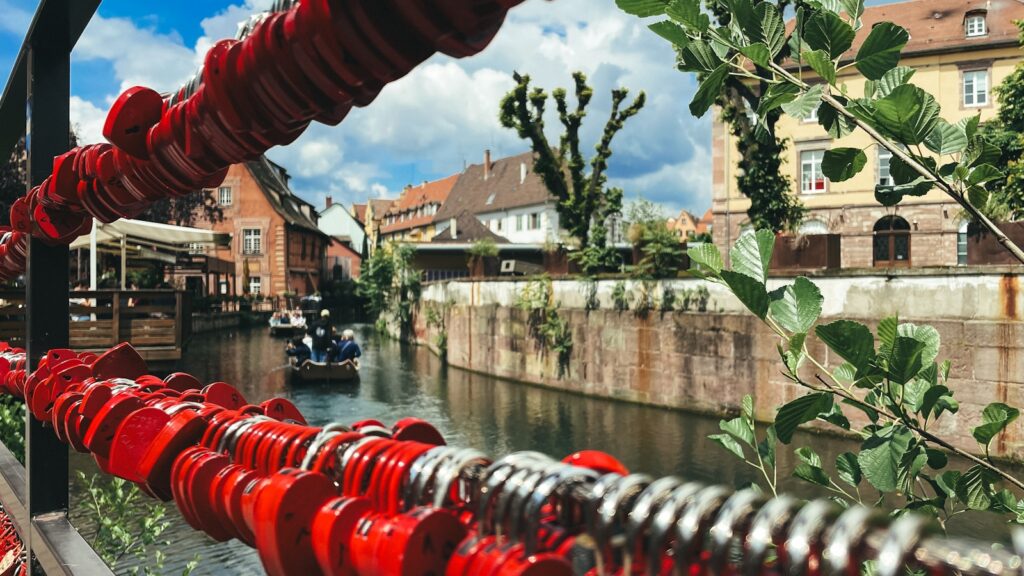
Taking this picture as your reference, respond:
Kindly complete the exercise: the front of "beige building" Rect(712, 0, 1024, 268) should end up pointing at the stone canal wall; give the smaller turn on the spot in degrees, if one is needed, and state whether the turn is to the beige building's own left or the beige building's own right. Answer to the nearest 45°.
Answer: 0° — it already faces it

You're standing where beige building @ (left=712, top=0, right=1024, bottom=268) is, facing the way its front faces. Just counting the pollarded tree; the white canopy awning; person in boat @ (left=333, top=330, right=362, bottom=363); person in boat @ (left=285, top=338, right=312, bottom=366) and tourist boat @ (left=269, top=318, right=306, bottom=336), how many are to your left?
0

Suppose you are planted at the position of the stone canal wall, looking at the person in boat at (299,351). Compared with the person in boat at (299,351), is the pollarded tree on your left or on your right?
right

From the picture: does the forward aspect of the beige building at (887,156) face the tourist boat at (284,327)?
no

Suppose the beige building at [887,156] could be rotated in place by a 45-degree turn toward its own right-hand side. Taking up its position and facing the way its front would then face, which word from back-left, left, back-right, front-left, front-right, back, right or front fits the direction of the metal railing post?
front-left

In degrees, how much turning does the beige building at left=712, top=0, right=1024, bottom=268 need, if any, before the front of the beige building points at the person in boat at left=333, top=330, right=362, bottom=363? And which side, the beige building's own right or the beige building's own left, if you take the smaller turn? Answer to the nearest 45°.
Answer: approximately 45° to the beige building's own right

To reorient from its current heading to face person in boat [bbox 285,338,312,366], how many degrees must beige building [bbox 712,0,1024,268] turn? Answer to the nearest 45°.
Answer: approximately 45° to its right

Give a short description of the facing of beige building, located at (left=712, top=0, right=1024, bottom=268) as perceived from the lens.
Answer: facing the viewer

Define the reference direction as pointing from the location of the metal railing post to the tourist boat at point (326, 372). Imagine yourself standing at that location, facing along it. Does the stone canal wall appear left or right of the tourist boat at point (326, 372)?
right

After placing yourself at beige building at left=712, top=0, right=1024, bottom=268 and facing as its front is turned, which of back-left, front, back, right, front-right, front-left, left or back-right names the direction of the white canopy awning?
front-right

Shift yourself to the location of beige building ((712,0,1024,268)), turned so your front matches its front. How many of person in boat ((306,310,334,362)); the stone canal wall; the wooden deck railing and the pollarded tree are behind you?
0

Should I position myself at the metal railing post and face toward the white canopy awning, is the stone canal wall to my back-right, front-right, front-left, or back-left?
front-right

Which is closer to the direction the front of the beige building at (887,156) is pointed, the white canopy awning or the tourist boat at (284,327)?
the white canopy awning

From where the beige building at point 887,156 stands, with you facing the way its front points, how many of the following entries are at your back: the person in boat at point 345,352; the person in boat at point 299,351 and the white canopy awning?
0

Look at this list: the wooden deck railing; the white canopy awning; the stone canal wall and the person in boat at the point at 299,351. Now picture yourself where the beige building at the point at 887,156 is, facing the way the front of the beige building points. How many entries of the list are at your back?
0

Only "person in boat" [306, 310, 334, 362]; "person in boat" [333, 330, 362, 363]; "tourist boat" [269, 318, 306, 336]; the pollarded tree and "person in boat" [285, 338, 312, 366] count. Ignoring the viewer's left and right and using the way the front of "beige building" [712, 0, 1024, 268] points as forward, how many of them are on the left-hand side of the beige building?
0

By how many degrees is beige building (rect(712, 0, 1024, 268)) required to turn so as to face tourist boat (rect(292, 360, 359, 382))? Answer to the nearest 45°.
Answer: approximately 45° to its right

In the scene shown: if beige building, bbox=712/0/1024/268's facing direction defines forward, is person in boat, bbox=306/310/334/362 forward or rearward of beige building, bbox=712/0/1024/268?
forward
